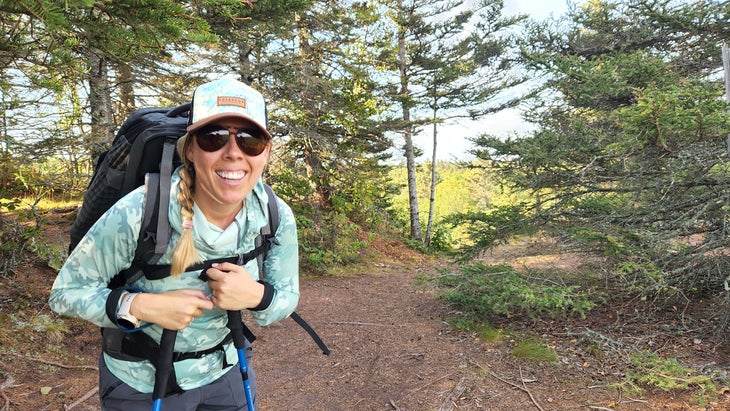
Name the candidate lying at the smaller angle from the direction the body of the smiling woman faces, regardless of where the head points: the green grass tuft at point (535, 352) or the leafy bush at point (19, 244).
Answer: the green grass tuft

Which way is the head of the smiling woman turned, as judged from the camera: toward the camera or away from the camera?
toward the camera

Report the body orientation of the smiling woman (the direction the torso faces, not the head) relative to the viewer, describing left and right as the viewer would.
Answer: facing the viewer and to the right of the viewer

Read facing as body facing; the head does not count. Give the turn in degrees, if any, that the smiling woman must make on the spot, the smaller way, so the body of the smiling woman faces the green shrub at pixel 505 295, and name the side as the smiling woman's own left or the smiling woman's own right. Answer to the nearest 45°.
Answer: approximately 90° to the smiling woman's own left

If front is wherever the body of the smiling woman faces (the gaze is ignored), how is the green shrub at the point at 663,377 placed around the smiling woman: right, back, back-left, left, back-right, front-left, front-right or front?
front-left

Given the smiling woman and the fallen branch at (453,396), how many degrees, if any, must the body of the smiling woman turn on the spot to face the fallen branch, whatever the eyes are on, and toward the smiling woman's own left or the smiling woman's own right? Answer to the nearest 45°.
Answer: approximately 90° to the smiling woman's own left

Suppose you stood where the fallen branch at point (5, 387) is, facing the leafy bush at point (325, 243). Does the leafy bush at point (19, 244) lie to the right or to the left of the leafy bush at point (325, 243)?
left

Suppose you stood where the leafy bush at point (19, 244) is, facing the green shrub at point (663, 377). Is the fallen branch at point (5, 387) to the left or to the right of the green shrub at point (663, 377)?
right
